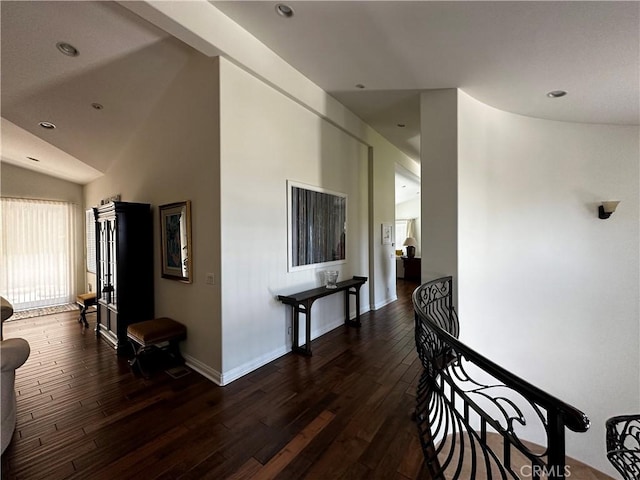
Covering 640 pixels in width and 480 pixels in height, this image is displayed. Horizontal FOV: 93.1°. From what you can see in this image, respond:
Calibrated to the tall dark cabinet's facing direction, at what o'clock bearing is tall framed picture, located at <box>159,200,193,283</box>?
The tall framed picture is roughly at 8 o'clock from the tall dark cabinet.

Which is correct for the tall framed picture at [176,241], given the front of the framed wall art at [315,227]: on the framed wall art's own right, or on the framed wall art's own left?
on the framed wall art's own right

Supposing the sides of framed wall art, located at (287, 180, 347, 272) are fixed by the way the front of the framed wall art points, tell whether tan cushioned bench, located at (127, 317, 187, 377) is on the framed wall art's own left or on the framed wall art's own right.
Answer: on the framed wall art's own right

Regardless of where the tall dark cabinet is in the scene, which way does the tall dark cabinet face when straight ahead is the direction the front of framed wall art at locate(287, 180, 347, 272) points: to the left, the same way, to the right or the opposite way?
to the right

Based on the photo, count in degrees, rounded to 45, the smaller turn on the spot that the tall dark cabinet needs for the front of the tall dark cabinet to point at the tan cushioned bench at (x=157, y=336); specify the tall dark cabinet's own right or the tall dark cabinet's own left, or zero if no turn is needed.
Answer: approximately 90° to the tall dark cabinet's own left

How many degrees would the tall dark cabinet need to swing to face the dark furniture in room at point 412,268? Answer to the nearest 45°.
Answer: approximately 180°

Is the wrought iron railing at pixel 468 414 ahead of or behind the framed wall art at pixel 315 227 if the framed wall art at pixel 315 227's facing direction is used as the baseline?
ahead

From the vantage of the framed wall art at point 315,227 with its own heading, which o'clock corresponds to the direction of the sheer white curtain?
The sheer white curtain is roughly at 5 o'clock from the framed wall art.

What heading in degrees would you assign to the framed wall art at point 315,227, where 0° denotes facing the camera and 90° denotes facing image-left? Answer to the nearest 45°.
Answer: approximately 315°
